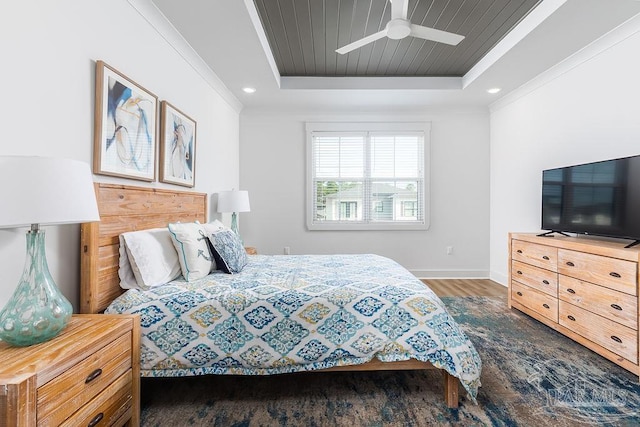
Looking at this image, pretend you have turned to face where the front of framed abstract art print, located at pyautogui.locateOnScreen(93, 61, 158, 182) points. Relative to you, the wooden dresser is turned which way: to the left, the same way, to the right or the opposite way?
the opposite way

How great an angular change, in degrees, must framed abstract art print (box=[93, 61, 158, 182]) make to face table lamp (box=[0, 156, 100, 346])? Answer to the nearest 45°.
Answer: approximately 45° to its right

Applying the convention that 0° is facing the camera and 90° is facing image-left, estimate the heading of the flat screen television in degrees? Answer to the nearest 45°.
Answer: approximately 45°

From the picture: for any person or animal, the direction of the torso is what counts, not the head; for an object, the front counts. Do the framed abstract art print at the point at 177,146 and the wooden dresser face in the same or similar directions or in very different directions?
very different directions

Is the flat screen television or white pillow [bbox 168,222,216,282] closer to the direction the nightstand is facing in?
the flat screen television

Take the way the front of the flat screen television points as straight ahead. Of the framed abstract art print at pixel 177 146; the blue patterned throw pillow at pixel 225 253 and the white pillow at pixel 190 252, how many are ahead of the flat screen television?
3

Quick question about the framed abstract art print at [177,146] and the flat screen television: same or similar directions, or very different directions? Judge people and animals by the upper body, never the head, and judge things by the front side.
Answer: very different directions
